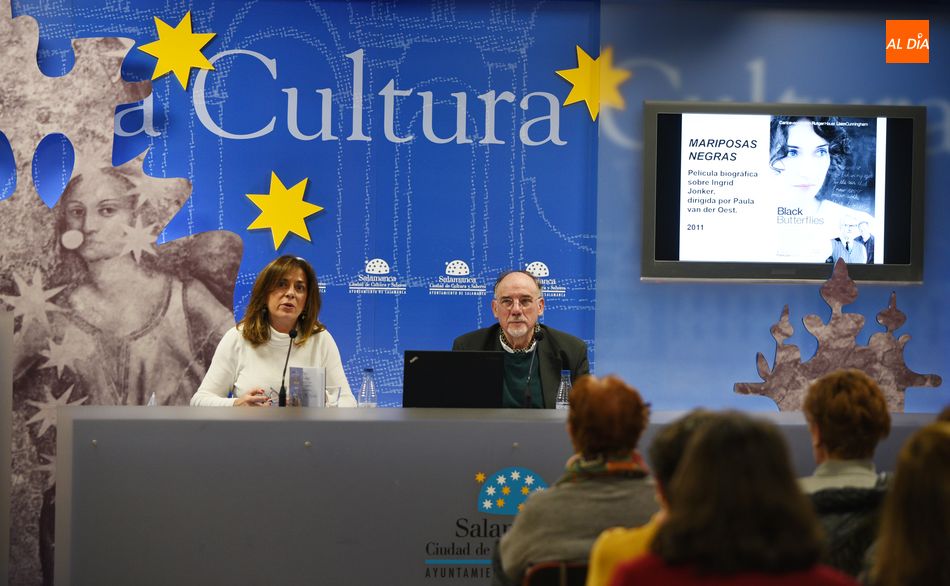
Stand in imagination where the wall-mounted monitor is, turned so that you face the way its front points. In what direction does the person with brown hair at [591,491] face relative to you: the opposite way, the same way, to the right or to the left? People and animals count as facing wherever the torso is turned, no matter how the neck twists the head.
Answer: the opposite way

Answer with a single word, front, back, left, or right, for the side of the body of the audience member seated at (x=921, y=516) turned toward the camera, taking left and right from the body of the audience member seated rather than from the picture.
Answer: back

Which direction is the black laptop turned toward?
away from the camera

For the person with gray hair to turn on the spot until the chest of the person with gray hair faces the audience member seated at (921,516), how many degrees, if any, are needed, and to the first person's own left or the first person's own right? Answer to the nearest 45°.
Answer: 0° — they already face them

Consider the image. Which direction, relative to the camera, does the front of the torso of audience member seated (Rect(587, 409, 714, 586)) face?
away from the camera

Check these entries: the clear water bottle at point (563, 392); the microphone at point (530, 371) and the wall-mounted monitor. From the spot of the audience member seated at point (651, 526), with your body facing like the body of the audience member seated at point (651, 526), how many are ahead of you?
3

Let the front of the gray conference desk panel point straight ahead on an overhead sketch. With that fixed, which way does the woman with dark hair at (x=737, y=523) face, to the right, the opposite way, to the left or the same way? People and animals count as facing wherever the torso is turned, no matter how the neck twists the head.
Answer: the opposite way

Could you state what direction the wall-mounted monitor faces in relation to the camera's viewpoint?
facing the viewer

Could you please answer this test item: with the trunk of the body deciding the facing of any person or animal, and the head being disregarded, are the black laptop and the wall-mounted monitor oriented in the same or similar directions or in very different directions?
very different directions

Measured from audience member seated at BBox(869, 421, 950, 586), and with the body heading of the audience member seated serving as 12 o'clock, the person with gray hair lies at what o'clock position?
The person with gray hair is roughly at 11 o'clock from the audience member seated.

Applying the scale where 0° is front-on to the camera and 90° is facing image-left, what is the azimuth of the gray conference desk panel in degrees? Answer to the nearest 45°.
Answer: approximately 0°

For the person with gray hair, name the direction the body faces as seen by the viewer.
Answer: toward the camera

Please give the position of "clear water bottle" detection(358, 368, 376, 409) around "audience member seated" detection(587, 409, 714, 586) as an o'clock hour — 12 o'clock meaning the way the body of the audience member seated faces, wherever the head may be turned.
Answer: The clear water bottle is roughly at 11 o'clock from the audience member seated.

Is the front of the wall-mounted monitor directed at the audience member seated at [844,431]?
yes

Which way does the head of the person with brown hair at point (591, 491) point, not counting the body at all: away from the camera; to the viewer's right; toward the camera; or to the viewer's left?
away from the camera

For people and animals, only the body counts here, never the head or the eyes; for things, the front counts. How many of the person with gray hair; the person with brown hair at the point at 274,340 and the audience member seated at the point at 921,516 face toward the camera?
2

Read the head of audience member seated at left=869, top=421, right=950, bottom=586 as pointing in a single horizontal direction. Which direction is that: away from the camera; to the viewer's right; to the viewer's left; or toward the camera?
away from the camera

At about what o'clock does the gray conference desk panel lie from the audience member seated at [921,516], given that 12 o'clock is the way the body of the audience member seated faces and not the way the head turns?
The gray conference desk panel is roughly at 10 o'clock from the audience member seated.

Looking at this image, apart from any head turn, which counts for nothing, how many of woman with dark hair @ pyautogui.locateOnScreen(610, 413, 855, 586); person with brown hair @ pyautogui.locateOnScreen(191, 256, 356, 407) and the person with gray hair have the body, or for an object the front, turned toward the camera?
2

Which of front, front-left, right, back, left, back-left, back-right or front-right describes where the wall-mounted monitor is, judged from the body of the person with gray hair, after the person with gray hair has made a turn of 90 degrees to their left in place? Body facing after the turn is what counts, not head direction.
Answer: front-left
